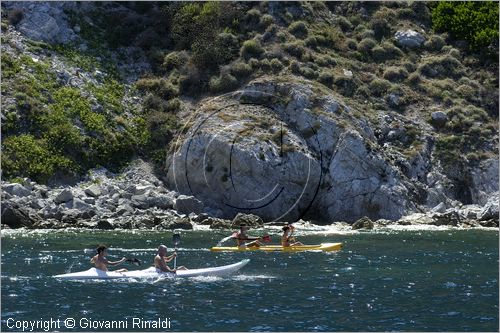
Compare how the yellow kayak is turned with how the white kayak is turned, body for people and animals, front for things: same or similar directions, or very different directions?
same or similar directions

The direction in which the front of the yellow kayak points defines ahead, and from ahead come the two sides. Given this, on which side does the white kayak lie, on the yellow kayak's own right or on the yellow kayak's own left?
on the yellow kayak's own right

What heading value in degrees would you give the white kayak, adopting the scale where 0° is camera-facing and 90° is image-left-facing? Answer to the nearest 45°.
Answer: approximately 270°

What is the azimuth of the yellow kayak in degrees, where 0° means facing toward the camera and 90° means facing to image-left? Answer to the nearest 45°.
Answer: approximately 270°

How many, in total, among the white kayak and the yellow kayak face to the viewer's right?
2

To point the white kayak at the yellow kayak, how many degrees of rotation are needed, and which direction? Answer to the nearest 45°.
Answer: approximately 45° to its left
